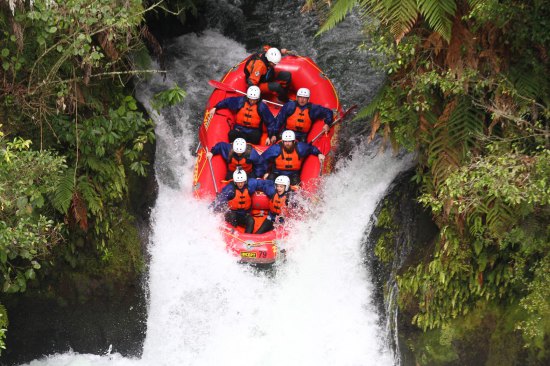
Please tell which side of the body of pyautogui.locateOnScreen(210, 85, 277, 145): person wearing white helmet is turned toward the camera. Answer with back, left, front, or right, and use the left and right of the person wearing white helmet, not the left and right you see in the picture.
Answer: front

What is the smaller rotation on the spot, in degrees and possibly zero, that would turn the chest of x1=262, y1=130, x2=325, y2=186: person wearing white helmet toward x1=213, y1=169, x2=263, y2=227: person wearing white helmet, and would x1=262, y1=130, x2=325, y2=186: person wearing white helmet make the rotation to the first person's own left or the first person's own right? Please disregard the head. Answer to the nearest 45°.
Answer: approximately 45° to the first person's own right

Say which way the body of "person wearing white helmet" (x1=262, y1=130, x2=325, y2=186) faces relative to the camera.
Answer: toward the camera

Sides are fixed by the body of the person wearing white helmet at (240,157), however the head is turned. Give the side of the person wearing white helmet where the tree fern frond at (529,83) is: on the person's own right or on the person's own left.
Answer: on the person's own left

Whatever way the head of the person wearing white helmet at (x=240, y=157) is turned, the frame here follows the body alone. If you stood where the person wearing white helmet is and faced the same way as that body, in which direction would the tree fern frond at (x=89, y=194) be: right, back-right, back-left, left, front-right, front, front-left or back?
front-right

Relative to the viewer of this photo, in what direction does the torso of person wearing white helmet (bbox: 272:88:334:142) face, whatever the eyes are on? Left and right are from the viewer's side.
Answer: facing the viewer

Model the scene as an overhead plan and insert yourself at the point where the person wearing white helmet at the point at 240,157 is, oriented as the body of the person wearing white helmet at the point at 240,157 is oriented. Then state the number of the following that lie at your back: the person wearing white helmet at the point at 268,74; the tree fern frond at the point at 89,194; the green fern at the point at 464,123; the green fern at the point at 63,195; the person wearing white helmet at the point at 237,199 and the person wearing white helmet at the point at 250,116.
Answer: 2

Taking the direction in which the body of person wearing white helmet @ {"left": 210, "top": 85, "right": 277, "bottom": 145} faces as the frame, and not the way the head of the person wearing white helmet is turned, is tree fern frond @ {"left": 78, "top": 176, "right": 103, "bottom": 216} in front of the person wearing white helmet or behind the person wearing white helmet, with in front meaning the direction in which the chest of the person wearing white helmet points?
in front

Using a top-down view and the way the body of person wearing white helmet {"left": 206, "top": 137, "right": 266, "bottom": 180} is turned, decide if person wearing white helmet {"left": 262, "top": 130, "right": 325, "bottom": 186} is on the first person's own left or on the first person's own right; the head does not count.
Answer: on the first person's own left

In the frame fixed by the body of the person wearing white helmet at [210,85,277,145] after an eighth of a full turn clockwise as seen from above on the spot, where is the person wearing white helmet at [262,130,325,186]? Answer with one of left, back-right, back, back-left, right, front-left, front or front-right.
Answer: left
